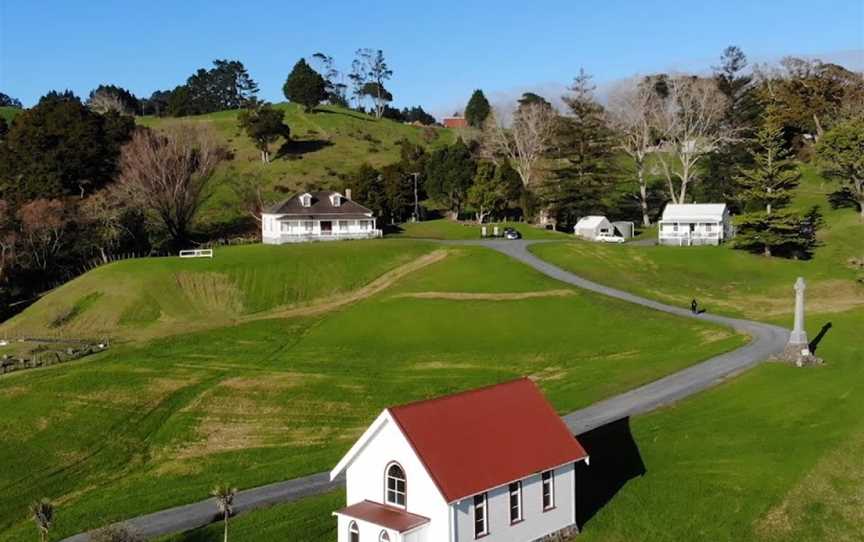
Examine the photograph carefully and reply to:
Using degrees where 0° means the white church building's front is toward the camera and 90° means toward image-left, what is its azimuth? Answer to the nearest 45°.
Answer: approximately 45°
